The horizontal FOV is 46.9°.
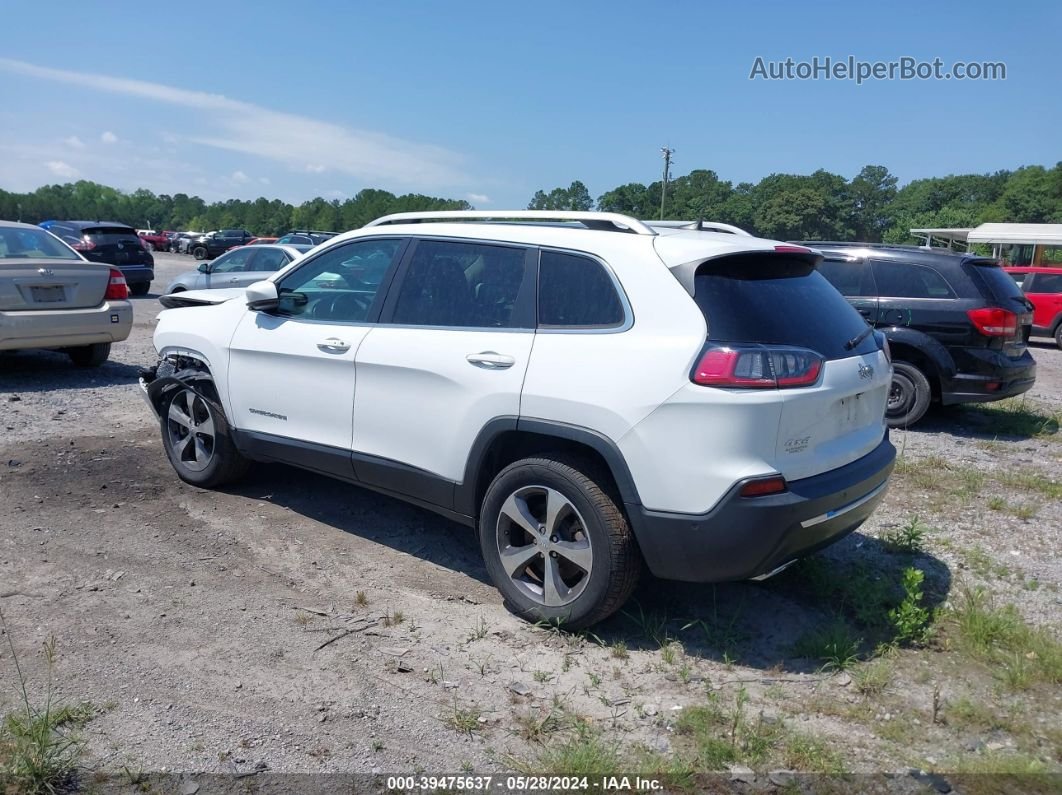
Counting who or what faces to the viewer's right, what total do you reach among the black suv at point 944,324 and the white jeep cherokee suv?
0

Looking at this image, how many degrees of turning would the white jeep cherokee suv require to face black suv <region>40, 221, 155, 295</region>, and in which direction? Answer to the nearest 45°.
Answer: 0° — it already faces it

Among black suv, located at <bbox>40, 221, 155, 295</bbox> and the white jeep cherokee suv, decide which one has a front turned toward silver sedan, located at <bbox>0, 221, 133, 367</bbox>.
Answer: the white jeep cherokee suv

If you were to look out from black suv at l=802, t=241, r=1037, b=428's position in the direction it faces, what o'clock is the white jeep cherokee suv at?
The white jeep cherokee suv is roughly at 8 o'clock from the black suv.

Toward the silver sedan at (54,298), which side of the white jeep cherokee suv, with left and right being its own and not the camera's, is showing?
front

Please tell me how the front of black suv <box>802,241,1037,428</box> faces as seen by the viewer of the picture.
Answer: facing away from the viewer and to the left of the viewer

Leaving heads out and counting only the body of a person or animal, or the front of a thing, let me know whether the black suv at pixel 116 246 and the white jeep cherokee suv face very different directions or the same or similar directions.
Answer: same or similar directions

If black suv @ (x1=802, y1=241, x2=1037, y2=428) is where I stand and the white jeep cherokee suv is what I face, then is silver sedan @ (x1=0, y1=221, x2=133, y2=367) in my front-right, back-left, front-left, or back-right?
front-right

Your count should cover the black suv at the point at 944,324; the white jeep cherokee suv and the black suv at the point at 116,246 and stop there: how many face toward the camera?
0

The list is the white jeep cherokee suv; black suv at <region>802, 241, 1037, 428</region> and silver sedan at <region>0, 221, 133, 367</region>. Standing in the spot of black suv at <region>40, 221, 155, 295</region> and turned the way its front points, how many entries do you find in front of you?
0

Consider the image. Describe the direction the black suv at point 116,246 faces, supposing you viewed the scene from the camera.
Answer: facing away from the viewer and to the left of the viewer

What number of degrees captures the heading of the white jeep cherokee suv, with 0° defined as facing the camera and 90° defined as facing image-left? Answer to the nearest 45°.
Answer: approximately 135°

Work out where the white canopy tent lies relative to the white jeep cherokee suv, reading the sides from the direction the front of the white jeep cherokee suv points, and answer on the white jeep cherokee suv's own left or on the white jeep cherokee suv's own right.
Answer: on the white jeep cherokee suv's own right

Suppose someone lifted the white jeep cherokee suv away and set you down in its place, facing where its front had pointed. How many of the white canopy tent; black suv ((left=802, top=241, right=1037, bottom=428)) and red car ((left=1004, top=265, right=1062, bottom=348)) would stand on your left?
0

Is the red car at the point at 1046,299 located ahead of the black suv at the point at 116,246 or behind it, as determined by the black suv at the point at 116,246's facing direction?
behind

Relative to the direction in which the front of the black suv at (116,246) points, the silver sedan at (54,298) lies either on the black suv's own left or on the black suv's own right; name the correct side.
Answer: on the black suv's own left
